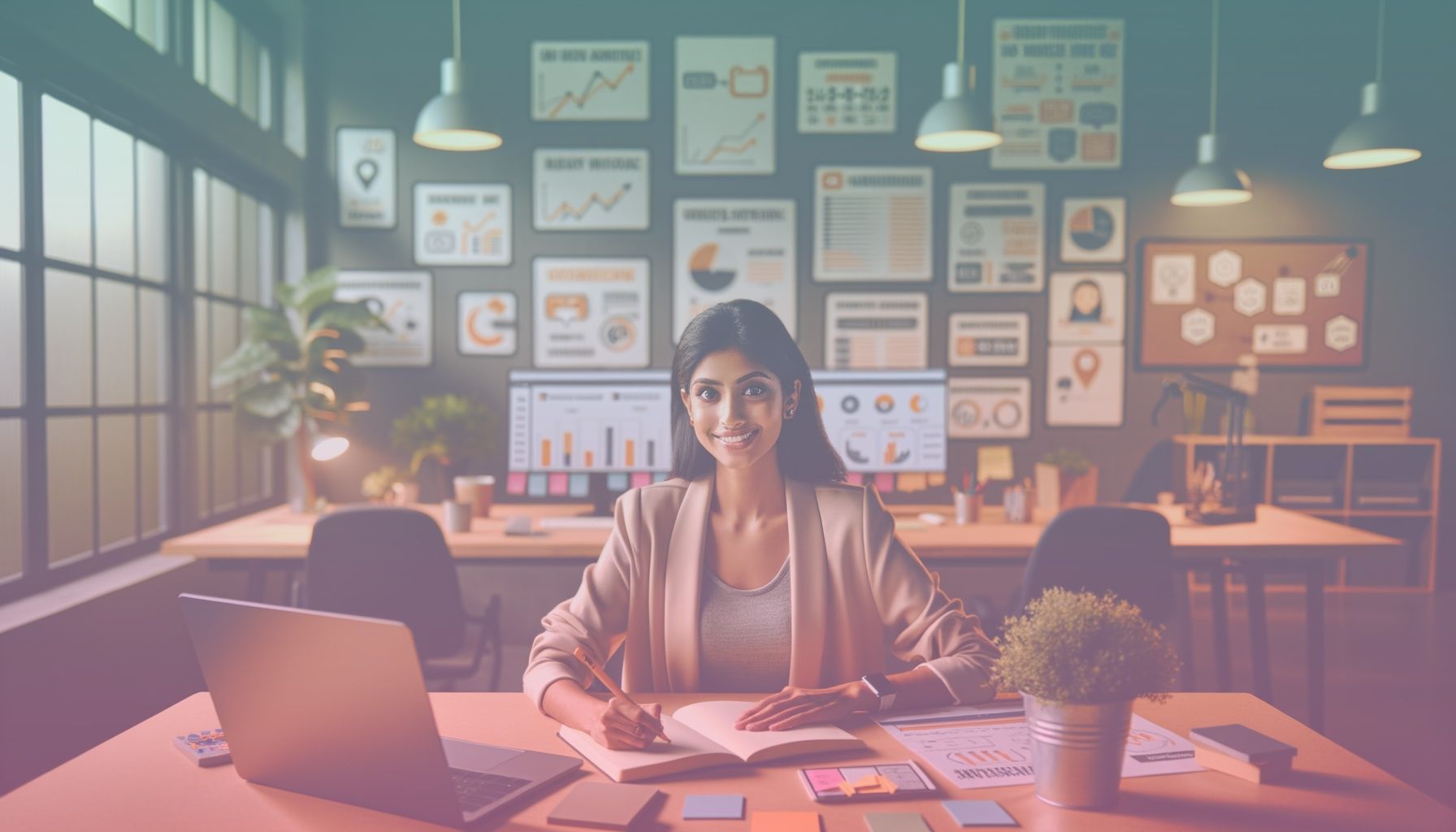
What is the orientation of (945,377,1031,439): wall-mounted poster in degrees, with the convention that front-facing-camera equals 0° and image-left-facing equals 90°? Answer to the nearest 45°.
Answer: approximately 0°

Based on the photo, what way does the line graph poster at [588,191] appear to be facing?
toward the camera

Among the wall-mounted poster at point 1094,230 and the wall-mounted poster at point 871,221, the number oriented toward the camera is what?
2

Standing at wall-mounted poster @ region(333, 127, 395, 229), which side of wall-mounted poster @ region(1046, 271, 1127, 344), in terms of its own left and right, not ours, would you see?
right

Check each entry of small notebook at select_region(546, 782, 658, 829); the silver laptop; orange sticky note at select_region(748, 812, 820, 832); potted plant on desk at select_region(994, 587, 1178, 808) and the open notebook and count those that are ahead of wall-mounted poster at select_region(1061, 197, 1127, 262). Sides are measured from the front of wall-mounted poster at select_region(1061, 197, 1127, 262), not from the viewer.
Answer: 5

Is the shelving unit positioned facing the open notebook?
yes

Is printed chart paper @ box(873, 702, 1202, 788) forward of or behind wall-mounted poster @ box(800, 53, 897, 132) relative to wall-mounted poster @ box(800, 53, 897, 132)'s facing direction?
forward

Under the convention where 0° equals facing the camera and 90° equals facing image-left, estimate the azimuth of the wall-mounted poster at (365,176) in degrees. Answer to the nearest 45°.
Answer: approximately 0°

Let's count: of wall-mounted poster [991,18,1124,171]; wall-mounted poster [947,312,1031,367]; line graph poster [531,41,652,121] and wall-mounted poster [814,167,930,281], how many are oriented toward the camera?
4

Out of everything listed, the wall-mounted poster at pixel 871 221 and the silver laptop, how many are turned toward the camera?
1

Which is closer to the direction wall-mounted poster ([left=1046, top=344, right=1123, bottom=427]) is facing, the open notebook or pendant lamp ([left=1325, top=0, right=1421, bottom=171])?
the open notebook

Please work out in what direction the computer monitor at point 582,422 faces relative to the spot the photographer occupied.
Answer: facing the viewer

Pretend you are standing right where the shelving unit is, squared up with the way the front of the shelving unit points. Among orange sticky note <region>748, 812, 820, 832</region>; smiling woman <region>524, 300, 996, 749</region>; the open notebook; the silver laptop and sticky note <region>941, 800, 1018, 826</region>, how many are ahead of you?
5

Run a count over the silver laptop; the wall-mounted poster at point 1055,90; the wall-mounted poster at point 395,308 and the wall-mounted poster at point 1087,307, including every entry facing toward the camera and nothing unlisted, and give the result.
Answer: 3

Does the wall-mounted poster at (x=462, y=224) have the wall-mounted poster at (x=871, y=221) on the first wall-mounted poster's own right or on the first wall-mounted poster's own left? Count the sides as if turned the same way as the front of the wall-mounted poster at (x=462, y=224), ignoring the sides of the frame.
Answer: on the first wall-mounted poster's own left

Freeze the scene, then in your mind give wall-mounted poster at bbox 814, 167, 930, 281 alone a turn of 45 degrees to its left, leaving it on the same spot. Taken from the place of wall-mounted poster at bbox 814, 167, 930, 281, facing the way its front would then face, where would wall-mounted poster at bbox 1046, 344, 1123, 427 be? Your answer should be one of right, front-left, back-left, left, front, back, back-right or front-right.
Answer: front-left

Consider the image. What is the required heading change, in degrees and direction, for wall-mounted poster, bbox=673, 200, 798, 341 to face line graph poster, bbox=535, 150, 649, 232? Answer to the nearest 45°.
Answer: approximately 90° to its right

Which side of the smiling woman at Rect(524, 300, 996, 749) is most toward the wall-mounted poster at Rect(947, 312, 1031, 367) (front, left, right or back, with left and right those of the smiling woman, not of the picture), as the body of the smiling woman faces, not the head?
back
